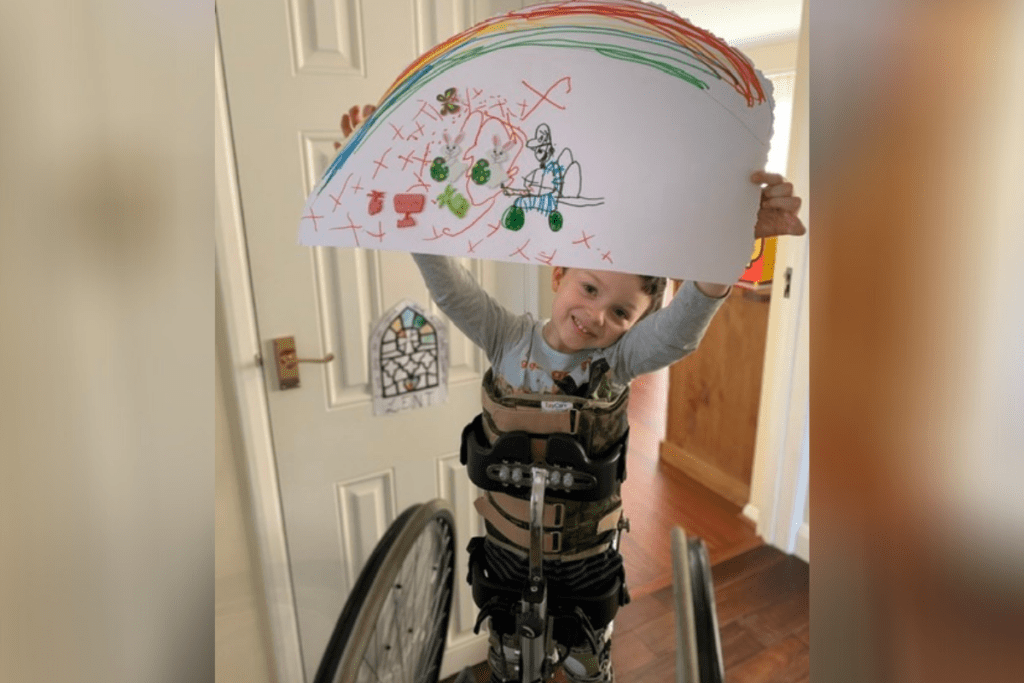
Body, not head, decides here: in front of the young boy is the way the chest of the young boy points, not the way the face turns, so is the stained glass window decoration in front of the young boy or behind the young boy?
behind

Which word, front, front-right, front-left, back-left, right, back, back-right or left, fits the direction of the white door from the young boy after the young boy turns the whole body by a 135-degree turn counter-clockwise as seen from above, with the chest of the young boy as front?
left

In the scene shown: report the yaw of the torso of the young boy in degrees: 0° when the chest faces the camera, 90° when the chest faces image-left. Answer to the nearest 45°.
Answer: approximately 0°
